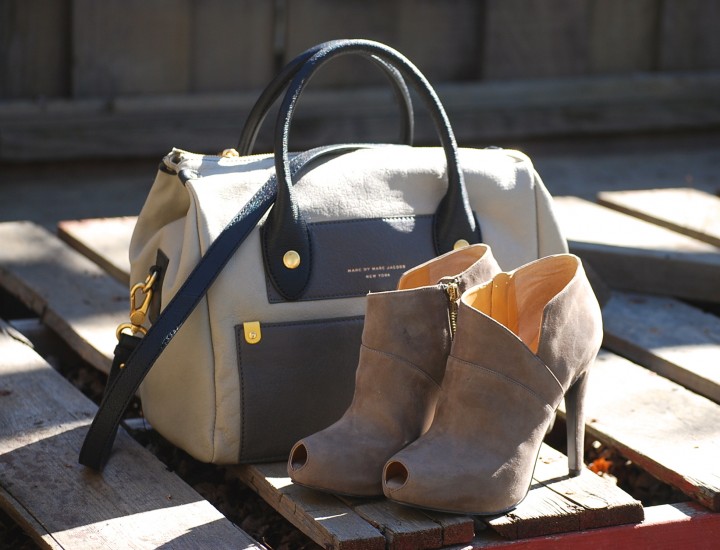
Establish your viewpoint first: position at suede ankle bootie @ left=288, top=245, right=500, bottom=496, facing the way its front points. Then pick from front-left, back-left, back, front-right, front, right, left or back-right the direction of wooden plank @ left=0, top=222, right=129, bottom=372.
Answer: right

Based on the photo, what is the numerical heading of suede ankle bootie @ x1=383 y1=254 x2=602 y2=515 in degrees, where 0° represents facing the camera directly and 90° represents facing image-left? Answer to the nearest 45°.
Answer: approximately 45°

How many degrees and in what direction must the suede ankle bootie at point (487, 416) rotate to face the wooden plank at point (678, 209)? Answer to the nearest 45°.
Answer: approximately 135° to its right

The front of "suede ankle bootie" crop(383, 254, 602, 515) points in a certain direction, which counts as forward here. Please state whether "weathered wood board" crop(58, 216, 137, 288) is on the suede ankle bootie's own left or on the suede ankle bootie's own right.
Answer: on the suede ankle bootie's own right

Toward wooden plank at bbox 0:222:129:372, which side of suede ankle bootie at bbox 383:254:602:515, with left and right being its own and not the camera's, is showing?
right

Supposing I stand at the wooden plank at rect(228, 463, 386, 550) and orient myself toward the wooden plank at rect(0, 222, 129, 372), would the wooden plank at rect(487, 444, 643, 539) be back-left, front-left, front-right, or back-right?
back-right

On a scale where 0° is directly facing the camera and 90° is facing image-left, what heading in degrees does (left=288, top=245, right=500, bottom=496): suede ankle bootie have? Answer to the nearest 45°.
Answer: approximately 45°
